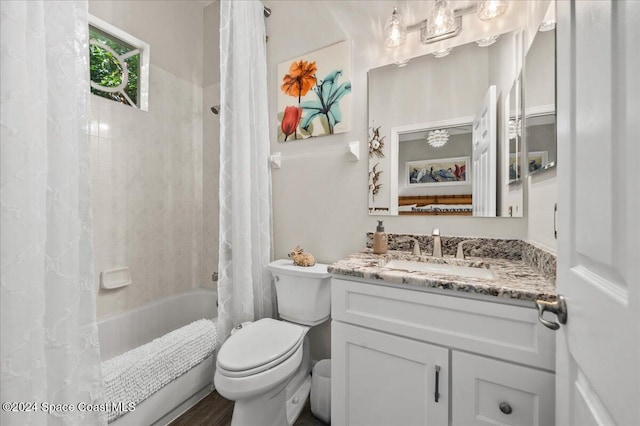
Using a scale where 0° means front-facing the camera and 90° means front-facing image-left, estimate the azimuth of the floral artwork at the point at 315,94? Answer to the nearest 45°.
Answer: approximately 45°

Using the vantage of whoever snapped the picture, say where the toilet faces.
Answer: facing the viewer and to the left of the viewer

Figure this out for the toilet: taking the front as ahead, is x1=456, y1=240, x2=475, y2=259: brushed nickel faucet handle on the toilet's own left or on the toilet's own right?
on the toilet's own left

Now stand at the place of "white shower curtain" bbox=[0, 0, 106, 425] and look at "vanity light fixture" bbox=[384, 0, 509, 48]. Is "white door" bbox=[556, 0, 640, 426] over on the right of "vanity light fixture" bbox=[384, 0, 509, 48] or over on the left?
right

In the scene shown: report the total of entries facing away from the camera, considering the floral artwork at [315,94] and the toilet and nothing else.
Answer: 0

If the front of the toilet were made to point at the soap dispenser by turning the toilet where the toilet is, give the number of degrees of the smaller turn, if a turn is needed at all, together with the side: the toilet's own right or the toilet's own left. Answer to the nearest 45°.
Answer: approximately 135° to the toilet's own left

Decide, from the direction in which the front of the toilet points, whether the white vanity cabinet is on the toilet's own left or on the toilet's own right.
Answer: on the toilet's own left
